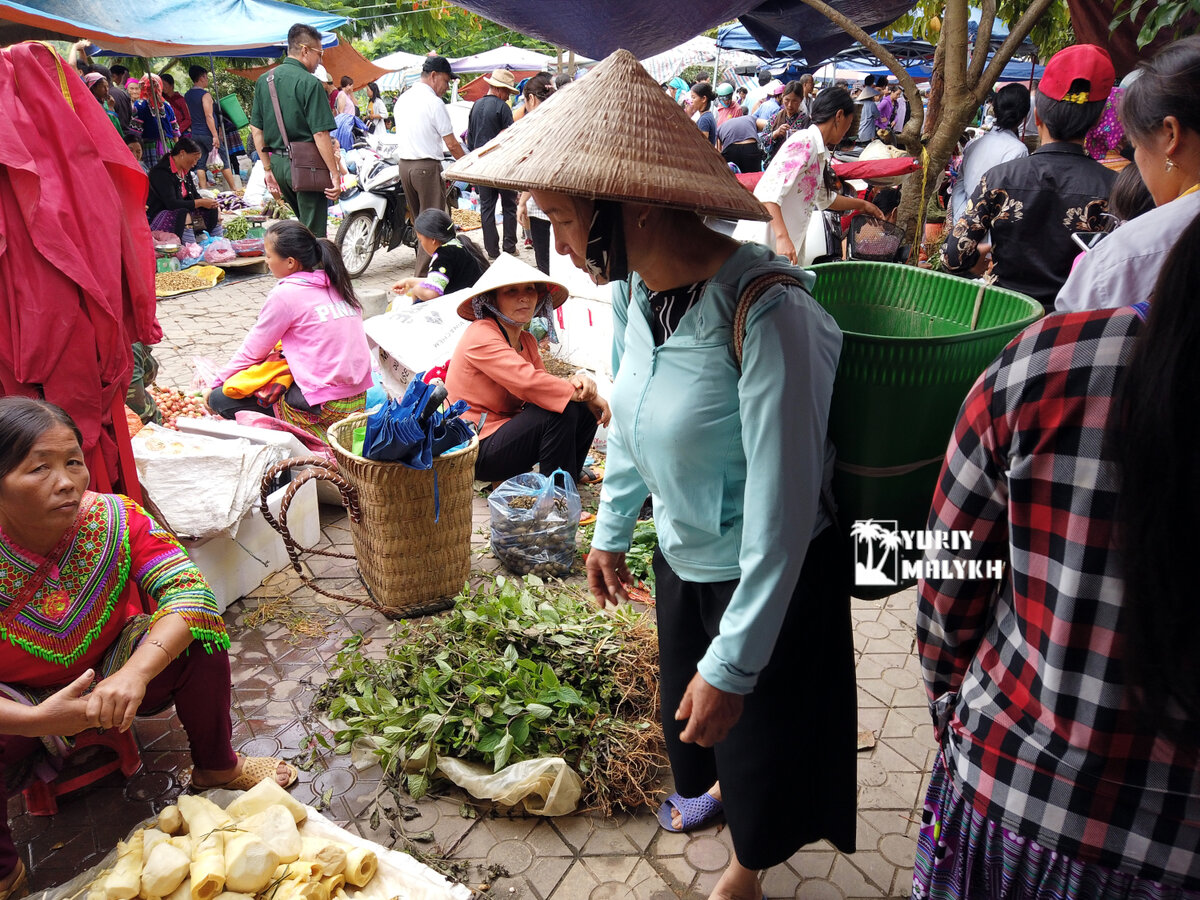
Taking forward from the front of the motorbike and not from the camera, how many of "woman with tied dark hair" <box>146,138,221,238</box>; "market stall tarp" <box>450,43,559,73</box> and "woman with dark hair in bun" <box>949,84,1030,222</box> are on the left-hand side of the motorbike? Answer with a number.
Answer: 1

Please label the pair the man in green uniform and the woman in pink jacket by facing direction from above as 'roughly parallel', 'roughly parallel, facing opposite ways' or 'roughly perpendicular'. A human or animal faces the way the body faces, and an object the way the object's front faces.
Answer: roughly perpendicular

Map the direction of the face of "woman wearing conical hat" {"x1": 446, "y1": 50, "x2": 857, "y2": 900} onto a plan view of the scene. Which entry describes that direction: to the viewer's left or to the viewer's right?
to the viewer's left

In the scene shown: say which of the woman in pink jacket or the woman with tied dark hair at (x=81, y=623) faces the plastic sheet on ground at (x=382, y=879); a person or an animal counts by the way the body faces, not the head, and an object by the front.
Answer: the woman with tied dark hair

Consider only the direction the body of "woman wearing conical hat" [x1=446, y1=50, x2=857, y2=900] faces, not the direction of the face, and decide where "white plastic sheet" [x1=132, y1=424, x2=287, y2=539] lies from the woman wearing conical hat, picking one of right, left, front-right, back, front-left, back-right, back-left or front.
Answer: right

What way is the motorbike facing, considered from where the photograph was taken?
facing the viewer and to the left of the viewer

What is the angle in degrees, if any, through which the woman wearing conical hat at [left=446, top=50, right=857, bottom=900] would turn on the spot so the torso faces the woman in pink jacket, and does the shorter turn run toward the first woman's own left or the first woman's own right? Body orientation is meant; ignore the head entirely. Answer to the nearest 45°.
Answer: approximately 90° to the first woman's own right

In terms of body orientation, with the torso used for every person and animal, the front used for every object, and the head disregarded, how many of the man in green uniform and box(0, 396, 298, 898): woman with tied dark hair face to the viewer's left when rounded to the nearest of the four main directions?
0

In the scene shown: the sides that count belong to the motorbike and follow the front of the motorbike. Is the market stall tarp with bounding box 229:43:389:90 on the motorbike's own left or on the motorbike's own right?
on the motorbike's own right

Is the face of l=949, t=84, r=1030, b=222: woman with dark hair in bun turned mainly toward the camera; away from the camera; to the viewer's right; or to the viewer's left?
away from the camera

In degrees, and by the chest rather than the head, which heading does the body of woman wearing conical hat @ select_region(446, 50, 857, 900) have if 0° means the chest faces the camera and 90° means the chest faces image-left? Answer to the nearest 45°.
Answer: approximately 45°

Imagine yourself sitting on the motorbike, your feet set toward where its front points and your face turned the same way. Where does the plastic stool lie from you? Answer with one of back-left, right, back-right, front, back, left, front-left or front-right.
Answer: front-left
